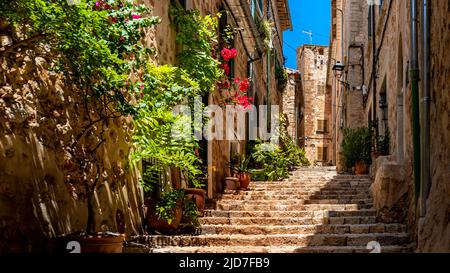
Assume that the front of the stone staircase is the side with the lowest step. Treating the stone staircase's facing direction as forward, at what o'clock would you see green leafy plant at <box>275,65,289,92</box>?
The green leafy plant is roughly at 6 o'clock from the stone staircase.

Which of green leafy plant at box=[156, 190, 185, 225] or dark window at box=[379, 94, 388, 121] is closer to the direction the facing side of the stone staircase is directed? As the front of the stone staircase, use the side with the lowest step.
the green leafy plant

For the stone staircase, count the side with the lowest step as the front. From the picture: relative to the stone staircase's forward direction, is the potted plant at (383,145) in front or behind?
behind

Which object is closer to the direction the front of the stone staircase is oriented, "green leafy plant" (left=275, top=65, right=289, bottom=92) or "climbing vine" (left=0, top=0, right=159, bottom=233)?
the climbing vine

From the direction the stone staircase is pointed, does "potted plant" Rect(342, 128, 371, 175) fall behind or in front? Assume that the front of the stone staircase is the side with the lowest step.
behind

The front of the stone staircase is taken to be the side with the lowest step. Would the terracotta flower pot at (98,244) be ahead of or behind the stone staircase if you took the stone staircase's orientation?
ahead

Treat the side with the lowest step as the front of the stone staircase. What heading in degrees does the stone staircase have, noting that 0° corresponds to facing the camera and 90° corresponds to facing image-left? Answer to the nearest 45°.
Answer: approximately 0°
